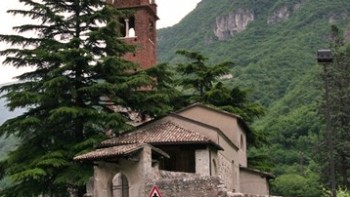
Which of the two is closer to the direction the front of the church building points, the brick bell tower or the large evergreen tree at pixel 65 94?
the large evergreen tree

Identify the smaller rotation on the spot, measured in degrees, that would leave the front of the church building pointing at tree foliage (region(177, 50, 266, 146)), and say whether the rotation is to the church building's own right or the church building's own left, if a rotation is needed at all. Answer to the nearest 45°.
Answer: approximately 135° to the church building's own right

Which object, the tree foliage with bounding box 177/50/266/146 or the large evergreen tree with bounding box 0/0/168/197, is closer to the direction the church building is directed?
the large evergreen tree

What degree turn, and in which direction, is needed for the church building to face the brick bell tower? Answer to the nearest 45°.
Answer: approximately 135° to its right

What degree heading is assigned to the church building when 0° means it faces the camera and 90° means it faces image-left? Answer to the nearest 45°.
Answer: approximately 45°

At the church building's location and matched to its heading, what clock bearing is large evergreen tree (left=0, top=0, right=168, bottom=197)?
The large evergreen tree is roughly at 2 o'clock from the church building.
